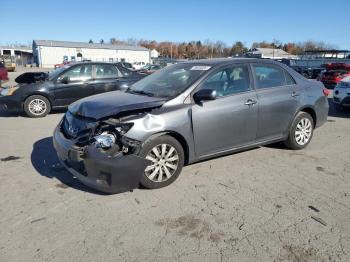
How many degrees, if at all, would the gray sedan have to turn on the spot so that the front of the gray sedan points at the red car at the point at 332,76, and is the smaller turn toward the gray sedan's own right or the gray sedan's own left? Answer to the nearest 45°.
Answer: approximately 180°

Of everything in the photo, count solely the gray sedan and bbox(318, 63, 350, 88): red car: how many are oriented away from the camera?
0

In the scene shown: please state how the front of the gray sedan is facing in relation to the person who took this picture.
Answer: facing the viewer and to the left of the viewer

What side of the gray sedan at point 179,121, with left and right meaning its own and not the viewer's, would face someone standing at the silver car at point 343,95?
back

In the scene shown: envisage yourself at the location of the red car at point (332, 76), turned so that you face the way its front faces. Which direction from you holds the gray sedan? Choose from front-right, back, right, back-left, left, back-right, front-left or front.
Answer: front-left

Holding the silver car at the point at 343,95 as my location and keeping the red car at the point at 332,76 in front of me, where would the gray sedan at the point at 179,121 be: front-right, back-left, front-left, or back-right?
back-left

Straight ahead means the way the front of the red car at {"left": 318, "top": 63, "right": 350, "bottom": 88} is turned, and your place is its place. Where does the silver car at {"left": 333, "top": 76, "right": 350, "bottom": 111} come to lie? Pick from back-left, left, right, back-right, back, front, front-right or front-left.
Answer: front-left
